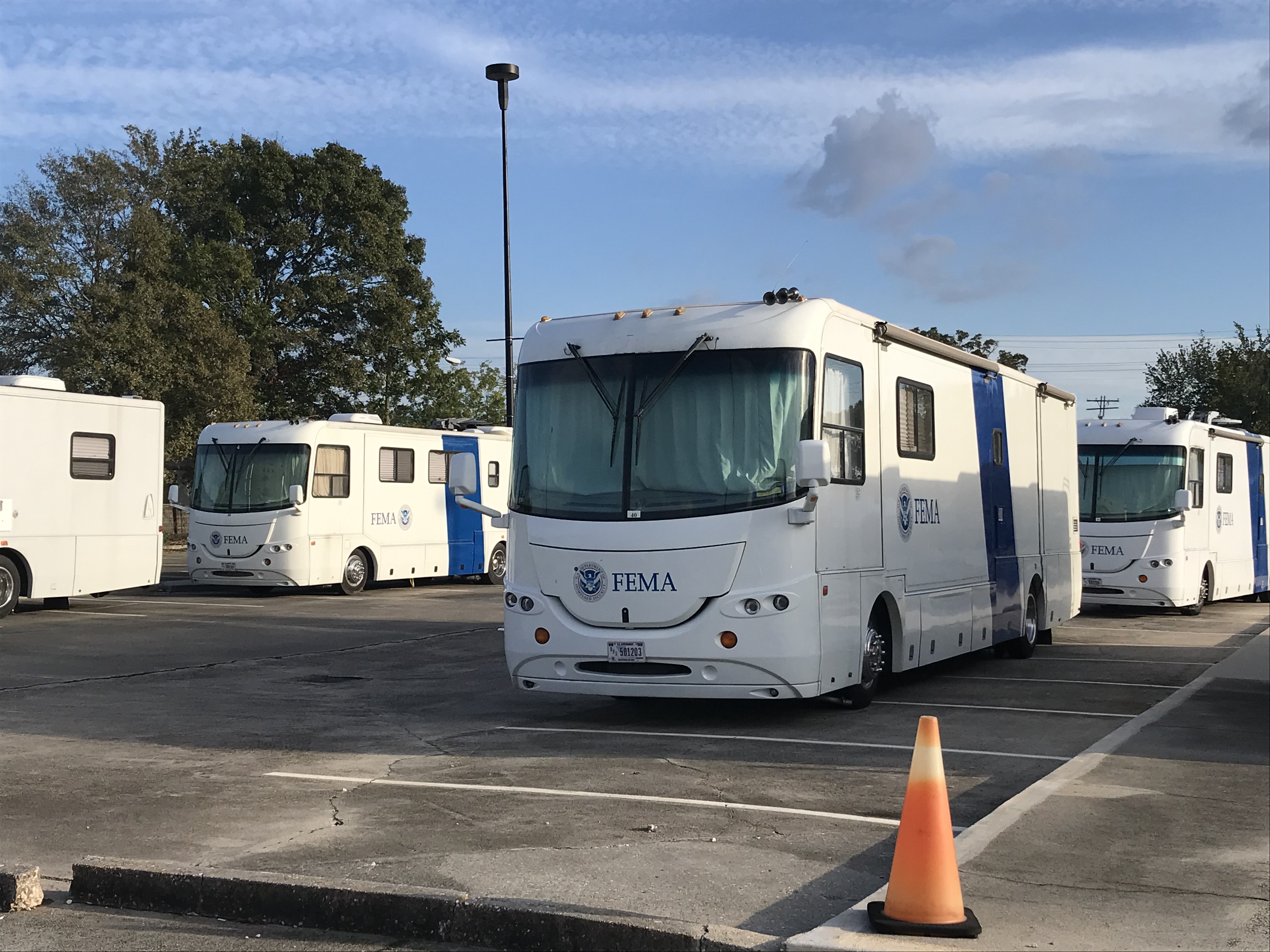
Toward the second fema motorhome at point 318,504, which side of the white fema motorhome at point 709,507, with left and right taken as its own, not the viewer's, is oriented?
right

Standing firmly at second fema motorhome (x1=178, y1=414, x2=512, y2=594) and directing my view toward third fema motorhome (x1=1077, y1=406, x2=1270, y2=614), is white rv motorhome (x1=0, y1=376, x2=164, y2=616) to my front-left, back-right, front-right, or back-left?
back-right

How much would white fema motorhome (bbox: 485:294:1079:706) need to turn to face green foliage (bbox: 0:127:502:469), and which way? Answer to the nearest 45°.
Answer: approximately 90° to its right

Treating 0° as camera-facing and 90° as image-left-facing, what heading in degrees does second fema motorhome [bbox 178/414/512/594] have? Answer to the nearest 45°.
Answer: approximately 45°

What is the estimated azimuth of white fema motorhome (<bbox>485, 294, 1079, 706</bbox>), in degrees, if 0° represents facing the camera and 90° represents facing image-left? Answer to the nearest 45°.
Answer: approximately 45°

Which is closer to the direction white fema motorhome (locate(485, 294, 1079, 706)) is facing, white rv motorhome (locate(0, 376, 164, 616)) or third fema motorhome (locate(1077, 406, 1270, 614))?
the white rv motorhome

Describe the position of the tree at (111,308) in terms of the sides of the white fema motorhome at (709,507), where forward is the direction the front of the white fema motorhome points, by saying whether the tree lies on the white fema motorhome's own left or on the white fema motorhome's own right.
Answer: on the white fema motorhome's own right

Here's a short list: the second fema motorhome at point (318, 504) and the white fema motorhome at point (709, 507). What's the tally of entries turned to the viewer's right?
0

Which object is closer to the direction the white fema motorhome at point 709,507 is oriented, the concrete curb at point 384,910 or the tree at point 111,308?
the concrete curb

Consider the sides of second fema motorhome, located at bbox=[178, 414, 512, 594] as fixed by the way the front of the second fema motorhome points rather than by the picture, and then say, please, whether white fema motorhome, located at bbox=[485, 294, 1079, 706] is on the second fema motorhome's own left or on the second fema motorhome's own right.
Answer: on the second fema motorhome's own left
